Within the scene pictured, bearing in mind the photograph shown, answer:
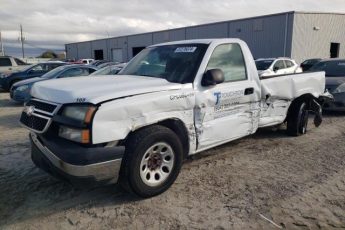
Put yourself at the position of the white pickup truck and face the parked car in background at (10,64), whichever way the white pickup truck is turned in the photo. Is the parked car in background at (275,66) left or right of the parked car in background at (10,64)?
right

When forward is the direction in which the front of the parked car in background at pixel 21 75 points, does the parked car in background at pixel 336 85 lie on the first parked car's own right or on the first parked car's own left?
on the first parked car's own left

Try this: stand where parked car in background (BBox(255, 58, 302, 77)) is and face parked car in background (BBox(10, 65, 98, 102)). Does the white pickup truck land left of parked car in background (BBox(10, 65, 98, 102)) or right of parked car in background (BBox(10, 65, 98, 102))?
left

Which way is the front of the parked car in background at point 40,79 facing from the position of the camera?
facing the viewer and to the left of the viewer

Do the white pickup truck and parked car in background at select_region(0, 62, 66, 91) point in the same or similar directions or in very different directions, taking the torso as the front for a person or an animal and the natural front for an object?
same or similar directions

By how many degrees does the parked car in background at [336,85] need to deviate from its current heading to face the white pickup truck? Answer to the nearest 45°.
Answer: approximately 45° to its left

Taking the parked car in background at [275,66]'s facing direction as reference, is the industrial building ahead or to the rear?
to the rear

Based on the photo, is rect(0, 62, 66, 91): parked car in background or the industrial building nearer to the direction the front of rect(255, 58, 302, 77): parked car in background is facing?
the parked car in background

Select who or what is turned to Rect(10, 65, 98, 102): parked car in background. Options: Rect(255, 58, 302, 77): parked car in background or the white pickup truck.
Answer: Rect(255, 58, 302, 77): parked car in background

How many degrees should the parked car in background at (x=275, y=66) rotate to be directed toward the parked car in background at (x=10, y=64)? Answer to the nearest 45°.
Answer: approximately 45° to its right

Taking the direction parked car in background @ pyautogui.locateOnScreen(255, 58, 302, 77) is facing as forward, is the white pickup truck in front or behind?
in front

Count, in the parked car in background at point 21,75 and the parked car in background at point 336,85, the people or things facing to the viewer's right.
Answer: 0

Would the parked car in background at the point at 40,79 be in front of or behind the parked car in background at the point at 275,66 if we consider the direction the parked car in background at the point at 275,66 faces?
in front

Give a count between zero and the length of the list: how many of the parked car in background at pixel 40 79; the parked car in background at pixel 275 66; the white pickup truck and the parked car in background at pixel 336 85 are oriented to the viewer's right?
0

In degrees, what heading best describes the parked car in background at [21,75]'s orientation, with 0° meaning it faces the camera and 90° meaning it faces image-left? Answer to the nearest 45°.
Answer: approximately 45°

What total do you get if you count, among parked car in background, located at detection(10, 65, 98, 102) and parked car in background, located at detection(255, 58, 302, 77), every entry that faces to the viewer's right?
0
